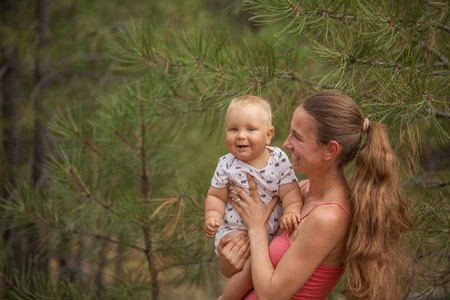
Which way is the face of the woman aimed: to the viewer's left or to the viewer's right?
to the viewer's left

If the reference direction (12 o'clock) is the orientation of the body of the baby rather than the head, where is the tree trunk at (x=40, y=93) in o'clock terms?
The tree trunk is roughly at 5 o'clock from the baby.

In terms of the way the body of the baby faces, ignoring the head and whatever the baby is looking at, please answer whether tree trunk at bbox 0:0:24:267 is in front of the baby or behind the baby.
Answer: behind

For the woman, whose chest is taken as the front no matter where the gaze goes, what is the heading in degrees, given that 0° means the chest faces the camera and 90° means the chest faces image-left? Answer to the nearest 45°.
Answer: approximately 90°

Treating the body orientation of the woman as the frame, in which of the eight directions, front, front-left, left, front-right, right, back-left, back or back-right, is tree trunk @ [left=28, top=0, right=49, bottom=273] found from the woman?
front-right

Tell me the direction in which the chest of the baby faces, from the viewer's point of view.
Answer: toward the camera
